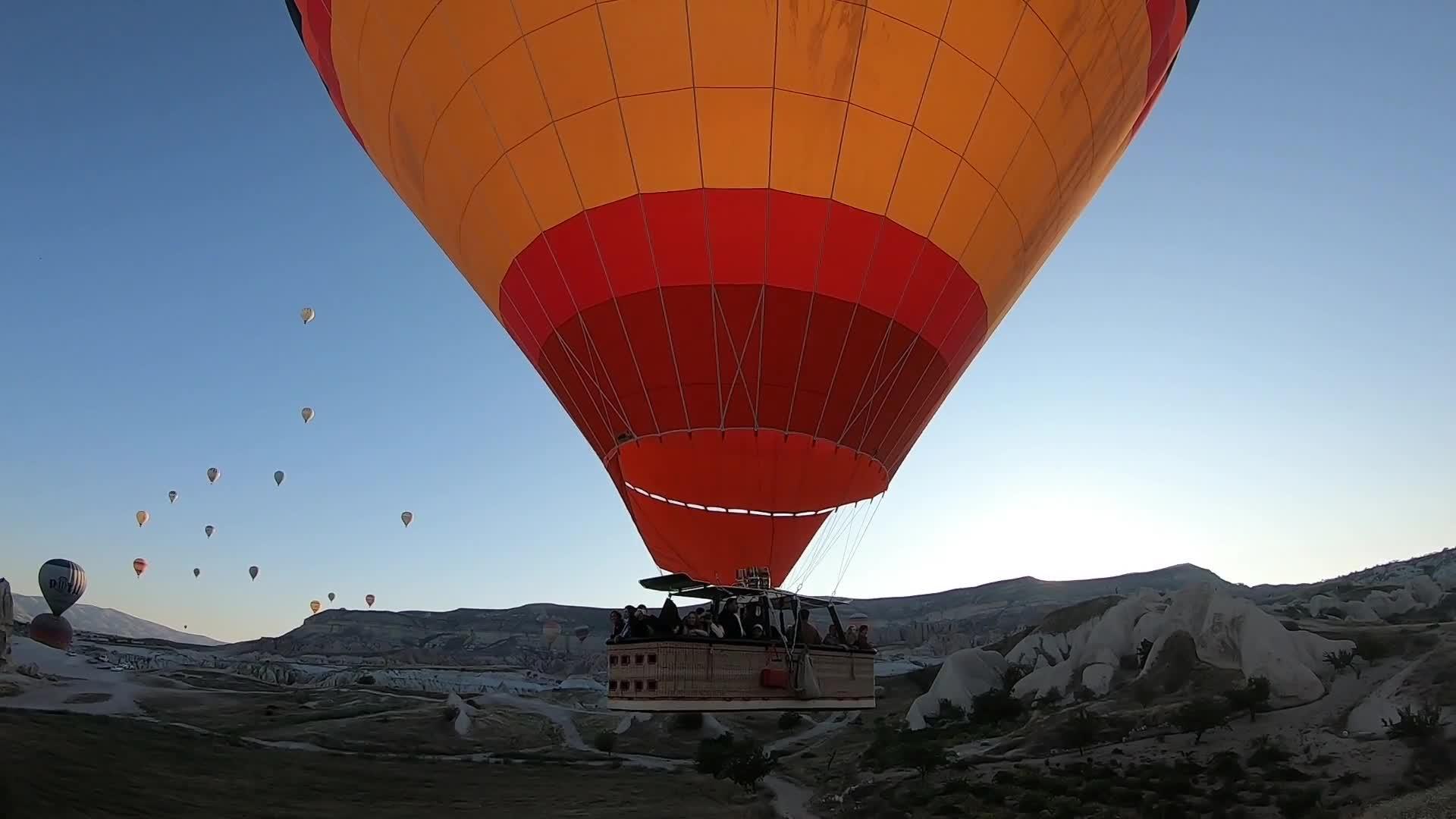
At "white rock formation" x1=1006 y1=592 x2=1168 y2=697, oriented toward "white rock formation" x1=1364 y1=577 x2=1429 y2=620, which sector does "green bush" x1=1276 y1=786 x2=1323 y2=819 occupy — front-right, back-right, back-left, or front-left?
back-right

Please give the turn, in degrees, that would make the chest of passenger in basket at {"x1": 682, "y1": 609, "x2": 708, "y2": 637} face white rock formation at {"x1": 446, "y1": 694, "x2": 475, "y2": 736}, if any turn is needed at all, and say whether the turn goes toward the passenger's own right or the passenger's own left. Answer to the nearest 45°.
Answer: approximately 180°

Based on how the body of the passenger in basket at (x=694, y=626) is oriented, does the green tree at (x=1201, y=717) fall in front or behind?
behind

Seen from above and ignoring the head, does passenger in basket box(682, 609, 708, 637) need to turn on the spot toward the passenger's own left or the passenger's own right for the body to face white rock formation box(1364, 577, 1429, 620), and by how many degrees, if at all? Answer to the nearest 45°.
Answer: approximately 135° to the passenger's own left

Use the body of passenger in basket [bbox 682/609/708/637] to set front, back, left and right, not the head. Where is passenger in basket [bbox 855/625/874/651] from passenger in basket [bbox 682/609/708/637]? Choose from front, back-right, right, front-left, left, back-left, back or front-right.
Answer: back-left

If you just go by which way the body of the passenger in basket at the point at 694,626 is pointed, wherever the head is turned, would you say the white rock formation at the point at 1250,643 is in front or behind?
behind

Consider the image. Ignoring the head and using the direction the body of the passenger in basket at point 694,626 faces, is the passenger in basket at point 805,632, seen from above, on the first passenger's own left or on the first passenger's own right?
on the first passenger's own left

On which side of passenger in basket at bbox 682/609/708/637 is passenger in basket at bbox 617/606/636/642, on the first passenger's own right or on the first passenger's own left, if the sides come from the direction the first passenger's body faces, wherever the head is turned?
on the first passenger's own right

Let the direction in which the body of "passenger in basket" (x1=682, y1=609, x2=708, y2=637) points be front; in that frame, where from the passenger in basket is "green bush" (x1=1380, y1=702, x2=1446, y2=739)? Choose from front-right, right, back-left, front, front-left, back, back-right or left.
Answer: back-left

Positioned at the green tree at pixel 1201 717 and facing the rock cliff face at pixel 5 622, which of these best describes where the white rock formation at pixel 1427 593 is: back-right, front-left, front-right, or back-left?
back-right

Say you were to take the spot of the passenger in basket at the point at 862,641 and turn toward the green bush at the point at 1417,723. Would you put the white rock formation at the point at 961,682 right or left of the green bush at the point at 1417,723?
left

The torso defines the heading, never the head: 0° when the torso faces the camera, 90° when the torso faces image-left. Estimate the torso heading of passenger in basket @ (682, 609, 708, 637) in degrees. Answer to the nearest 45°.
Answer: approximately 0°
